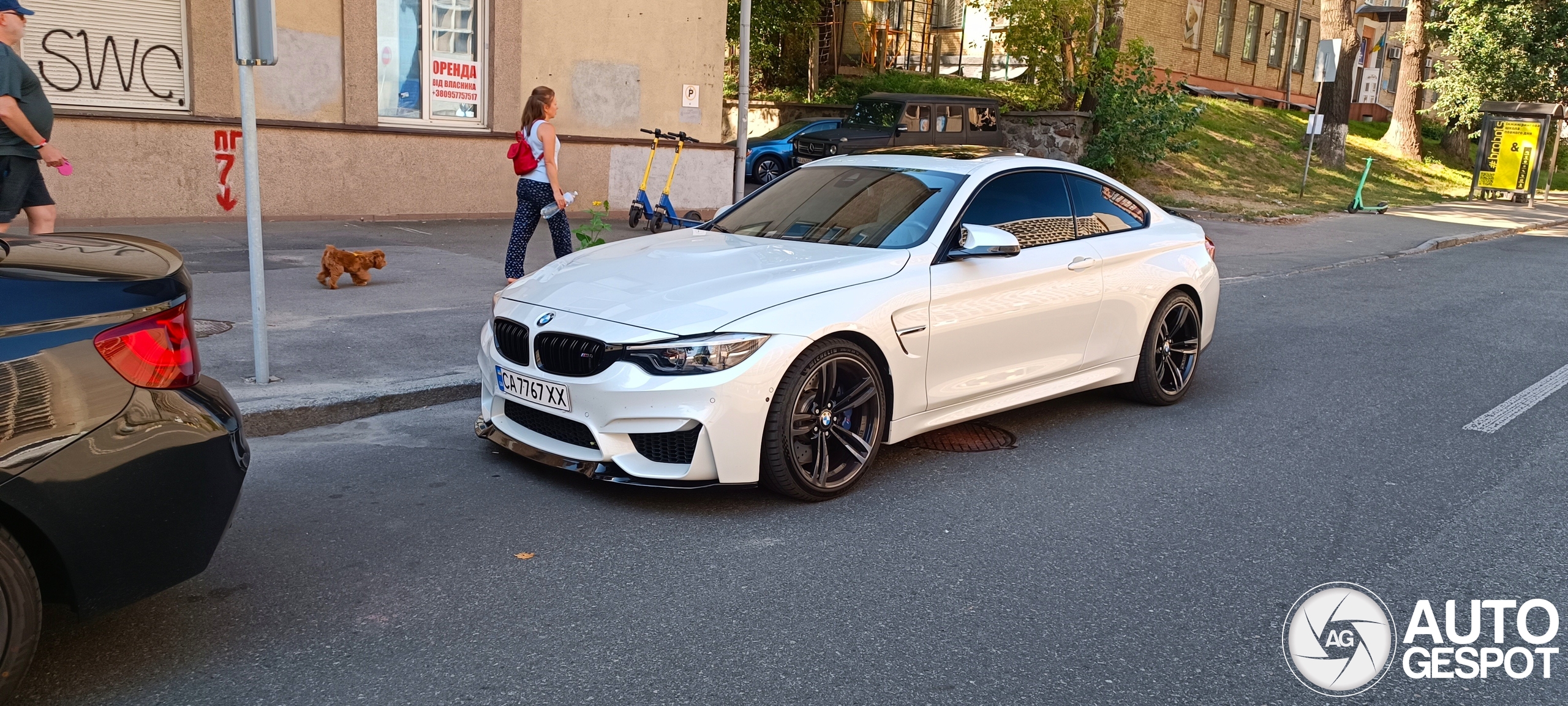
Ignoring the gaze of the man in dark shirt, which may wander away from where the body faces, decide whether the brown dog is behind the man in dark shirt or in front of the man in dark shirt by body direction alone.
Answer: in front

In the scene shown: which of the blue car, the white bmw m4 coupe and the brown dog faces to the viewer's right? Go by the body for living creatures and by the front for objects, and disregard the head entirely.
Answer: the brown dog

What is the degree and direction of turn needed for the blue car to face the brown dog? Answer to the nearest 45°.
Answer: approximately 45° to its left

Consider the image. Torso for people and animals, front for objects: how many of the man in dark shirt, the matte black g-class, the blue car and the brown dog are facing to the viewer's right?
2

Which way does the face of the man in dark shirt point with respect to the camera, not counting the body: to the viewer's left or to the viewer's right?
to the viewer's right

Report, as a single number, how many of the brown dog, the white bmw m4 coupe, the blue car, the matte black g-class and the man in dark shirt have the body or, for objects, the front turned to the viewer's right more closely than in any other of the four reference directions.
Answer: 2

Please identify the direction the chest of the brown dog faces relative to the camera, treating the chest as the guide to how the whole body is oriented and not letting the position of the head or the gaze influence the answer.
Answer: to the viewer's right

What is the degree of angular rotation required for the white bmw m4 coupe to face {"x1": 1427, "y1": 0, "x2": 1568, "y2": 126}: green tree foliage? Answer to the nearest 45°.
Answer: approximately 180°

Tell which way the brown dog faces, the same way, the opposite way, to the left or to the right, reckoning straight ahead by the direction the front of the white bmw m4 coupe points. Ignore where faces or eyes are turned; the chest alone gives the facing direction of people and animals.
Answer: the opposite way

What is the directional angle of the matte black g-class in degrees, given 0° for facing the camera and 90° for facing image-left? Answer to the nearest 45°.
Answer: approximately 45°

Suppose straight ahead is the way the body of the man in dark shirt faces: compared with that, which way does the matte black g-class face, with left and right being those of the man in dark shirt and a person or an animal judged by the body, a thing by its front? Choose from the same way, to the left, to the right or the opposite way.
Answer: the opposite way

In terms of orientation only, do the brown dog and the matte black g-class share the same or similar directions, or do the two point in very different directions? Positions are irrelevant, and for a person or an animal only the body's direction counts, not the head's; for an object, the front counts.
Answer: very different directions

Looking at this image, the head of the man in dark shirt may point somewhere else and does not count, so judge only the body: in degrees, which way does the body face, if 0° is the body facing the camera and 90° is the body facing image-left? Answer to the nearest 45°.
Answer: approximately 270°

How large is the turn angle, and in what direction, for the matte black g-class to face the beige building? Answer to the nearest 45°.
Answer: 0° — it already faces it

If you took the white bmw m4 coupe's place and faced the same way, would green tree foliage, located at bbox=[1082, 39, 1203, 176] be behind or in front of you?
behind
